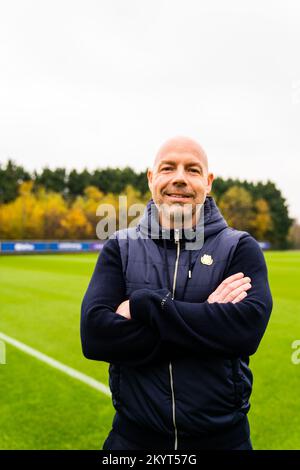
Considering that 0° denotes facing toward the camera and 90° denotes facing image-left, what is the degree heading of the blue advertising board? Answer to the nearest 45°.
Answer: approximately 0°

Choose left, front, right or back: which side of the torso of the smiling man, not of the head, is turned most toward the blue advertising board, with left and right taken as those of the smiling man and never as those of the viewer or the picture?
back

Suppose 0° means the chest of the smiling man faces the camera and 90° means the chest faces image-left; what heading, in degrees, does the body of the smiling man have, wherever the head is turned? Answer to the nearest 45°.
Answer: approximately 0°

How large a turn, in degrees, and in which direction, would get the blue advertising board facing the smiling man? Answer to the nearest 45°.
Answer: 0° — it already faces them

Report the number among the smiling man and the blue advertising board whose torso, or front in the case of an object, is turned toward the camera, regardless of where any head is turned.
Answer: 2
